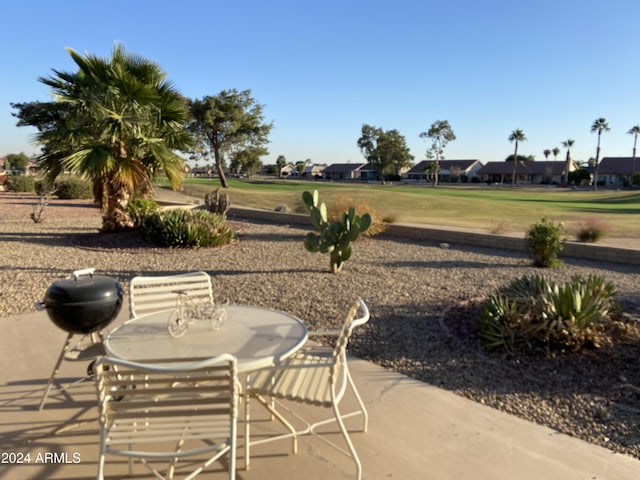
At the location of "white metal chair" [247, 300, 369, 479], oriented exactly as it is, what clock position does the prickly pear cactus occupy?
The prickly pear cactus is roughly at 3 o'clock from the white metal chair.

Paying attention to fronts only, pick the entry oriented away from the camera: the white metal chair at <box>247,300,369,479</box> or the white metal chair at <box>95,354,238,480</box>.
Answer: the white metal chair at <box>95,354,238,480</box>

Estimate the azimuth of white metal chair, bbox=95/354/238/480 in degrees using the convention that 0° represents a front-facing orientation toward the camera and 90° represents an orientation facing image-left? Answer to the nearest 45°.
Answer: approximately 180°

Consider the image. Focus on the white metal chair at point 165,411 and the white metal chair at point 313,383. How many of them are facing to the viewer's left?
1

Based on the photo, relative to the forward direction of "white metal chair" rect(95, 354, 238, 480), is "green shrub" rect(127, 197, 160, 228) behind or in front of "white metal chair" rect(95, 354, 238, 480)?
in front

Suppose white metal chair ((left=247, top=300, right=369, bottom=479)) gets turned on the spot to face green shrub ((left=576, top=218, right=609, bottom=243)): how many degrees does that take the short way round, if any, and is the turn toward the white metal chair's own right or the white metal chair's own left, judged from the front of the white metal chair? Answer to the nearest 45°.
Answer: approximately 135° to the white metal chair's own right

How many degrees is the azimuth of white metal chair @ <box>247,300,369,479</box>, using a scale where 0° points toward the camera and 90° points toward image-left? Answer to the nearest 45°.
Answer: approximately 90°

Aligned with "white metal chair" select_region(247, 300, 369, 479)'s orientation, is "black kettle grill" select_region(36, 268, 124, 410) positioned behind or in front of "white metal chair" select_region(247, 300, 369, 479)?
in front

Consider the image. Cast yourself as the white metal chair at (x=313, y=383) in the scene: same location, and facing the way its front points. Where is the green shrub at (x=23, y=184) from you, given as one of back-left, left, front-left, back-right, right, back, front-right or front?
front-right

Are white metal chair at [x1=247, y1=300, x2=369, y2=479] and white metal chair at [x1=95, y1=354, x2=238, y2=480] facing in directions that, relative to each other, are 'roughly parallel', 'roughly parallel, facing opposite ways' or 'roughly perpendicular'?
roughly perpendicular

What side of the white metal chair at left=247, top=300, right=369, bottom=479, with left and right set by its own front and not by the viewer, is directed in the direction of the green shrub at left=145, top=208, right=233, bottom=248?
right

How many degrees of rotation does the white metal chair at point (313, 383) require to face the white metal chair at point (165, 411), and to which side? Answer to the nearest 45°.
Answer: approximately 45° to its left
